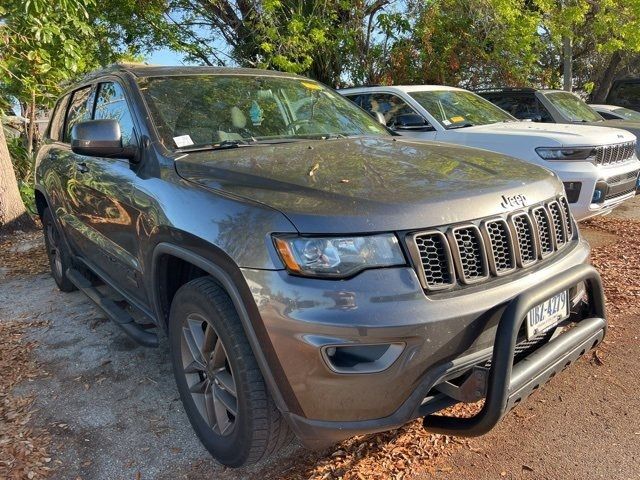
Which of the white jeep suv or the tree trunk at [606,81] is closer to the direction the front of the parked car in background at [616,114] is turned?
the white jeep suv

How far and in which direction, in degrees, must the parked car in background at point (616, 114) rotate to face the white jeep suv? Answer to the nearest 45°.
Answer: approximately 45° to its right

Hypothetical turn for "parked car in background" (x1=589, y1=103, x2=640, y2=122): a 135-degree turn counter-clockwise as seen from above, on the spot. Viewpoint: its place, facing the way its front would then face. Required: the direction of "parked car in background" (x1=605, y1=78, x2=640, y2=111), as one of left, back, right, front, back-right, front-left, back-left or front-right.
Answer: front

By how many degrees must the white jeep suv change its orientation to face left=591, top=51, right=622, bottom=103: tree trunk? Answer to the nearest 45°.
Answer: approximately 135° to its left

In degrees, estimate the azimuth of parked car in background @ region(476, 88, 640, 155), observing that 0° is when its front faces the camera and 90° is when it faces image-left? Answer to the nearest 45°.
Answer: approximately 315°

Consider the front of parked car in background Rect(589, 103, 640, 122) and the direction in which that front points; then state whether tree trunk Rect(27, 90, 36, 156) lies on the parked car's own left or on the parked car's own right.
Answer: on the parked car's own right

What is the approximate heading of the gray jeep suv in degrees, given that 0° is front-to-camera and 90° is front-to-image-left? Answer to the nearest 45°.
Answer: approximately 315°

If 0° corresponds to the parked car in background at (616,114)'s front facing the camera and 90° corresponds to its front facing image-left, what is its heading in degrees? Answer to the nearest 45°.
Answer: approximately 315°

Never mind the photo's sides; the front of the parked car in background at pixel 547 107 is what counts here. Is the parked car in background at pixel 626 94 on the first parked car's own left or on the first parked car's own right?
on the first parked car's own left

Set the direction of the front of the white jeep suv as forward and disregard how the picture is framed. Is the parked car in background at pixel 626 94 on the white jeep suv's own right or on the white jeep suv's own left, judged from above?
on the white jeep suv's own left
